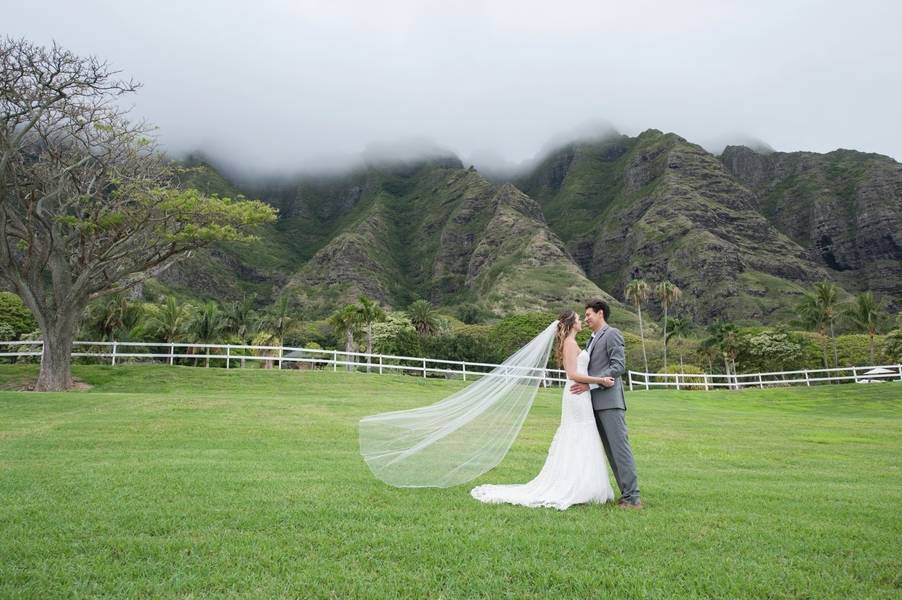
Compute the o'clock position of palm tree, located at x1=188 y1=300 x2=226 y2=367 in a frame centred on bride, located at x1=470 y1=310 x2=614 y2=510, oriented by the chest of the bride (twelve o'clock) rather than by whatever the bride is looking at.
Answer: The palm tree is roughly at 8 o'clock from the bride.

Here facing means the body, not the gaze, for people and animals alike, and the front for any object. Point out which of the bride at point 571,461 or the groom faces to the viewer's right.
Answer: the bride

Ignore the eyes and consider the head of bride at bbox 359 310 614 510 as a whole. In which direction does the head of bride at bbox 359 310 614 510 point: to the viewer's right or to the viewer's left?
to the viewer's right

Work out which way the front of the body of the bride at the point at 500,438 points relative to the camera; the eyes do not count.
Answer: to the viewer's right

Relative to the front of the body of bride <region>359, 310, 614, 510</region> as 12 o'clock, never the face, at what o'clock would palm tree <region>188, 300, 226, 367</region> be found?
The palm tree is roughly at 8 o'clock from the bride.

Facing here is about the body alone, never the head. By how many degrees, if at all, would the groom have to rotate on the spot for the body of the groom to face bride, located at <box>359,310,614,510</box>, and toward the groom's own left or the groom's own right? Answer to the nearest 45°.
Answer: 0° — they already face them

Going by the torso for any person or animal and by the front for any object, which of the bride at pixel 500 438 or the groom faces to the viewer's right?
the bride

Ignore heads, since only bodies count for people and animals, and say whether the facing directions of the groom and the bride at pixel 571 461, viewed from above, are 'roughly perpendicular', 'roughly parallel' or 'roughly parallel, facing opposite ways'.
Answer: roughly parallel, facing opposite ways

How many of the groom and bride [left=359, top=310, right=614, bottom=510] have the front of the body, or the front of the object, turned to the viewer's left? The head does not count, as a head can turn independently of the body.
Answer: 1

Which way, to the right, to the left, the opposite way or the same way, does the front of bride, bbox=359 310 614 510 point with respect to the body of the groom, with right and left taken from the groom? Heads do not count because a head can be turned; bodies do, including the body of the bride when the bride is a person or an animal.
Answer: the opposite way
